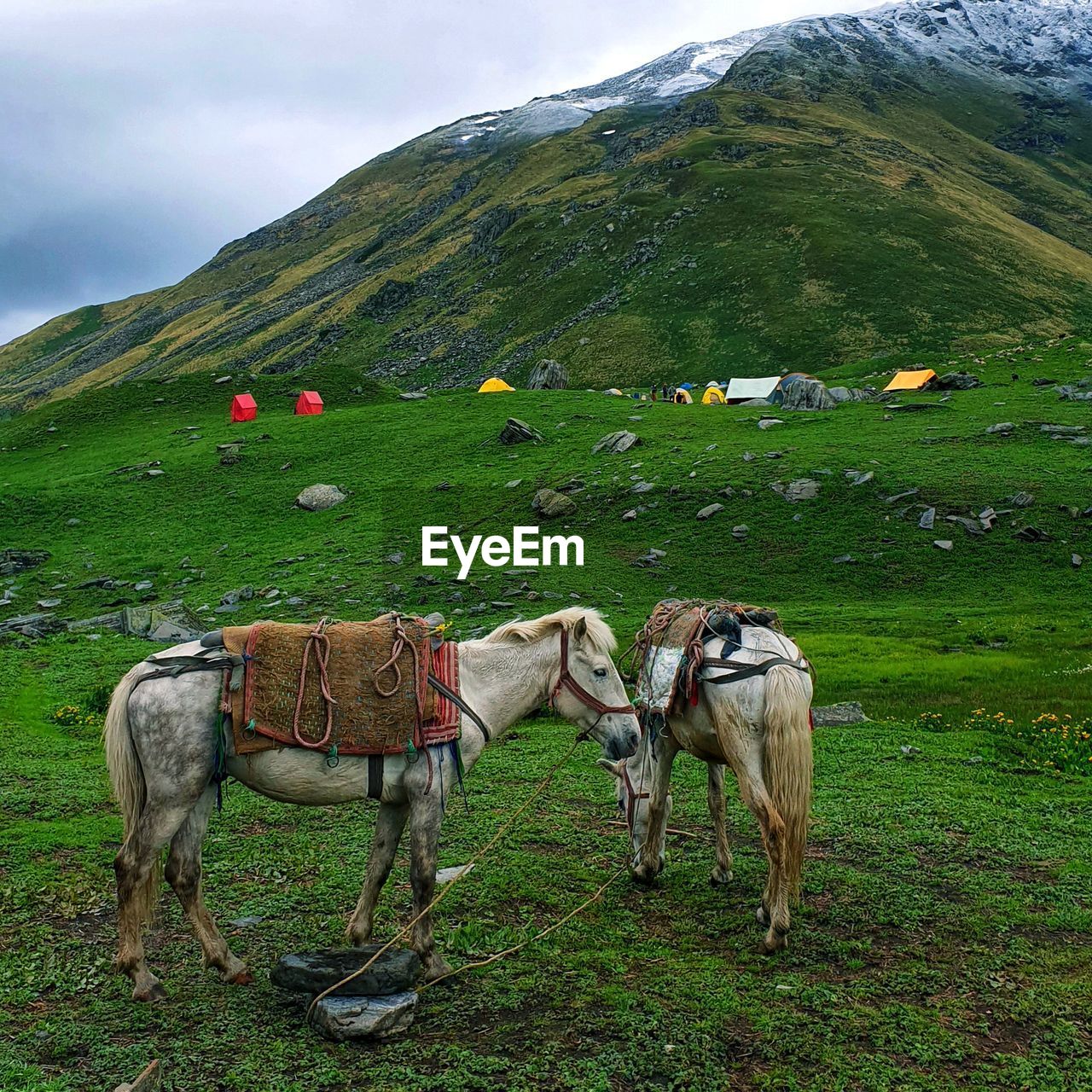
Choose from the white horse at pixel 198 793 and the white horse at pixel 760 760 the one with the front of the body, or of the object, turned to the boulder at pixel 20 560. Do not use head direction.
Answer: the white horse at pixel 760 760

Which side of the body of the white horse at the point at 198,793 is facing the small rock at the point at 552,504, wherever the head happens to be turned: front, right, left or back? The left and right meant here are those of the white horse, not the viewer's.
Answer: left

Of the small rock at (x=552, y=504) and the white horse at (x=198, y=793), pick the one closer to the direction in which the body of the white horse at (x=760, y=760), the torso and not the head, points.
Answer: the small rock

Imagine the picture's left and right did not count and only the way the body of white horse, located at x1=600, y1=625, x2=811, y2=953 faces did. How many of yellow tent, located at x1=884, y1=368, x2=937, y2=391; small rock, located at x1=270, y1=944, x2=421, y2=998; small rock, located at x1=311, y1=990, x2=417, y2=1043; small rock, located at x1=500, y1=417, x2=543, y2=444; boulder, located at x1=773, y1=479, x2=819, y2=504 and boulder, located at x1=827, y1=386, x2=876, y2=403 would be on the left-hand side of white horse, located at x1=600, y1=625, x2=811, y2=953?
2

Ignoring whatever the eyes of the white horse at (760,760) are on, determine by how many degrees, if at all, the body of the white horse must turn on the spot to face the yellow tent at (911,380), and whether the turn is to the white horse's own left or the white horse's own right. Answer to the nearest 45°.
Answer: approximately 45° to the white horse's own right

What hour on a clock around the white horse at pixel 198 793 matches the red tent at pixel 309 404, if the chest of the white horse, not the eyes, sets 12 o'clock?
The red tent is roughly at 9 o'clock from the white horse.

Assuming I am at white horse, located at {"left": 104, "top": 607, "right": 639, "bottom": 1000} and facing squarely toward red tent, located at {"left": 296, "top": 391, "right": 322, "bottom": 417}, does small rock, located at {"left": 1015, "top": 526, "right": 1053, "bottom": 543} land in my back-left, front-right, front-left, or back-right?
front-right

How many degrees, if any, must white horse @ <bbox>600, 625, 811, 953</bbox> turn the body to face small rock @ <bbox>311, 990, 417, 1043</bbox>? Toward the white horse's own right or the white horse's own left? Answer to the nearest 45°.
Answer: approximately 90° to the white horse's own left

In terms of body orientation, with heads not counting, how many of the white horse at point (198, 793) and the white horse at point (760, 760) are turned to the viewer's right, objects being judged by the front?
1

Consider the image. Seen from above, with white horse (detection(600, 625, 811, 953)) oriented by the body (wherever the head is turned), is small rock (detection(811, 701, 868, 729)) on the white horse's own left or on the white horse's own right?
on the white horse's own right

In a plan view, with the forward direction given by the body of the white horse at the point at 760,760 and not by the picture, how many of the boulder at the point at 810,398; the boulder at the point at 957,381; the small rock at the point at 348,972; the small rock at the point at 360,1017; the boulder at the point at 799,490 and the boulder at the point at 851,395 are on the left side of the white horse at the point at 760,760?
2

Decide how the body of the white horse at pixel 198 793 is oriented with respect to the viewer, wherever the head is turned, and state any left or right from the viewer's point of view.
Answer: facing to the right of the viewer

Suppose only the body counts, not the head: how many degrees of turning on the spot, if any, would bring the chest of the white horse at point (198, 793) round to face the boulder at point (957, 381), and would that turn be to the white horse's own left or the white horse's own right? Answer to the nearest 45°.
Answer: approximately 45° to the white horse's own left

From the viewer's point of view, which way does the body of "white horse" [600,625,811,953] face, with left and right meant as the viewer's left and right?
facing away from the viewer and to the left of the viewer

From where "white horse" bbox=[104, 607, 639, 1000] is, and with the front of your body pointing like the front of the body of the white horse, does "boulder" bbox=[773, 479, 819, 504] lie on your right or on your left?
on your left

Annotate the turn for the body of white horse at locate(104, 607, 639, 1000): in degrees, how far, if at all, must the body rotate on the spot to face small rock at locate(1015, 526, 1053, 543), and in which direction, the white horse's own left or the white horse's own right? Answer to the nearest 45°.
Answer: approximately 45° to the white horse's own left

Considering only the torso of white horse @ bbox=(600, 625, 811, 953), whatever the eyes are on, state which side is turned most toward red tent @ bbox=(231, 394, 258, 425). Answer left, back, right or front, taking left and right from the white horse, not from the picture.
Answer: front
